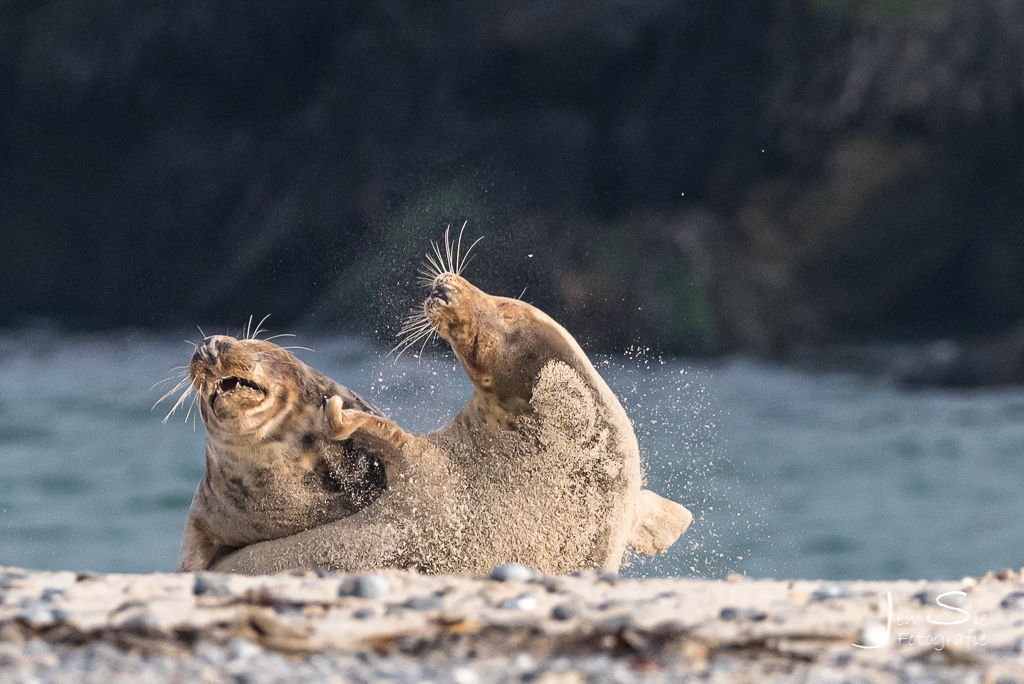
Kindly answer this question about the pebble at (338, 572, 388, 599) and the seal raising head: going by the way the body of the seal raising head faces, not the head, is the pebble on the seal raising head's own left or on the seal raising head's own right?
on the seal raising head's own left

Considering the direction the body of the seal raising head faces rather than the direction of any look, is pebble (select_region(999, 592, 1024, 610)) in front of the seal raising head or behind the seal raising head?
behind

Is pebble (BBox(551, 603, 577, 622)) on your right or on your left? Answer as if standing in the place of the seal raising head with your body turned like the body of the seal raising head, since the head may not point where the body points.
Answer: on your left

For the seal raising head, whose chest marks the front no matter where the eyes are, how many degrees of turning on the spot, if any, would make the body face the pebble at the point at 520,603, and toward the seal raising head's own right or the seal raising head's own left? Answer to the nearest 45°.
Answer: approximately 90° to the seal raising head's own left

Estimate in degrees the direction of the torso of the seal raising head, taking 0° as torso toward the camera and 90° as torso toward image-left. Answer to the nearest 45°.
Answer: approximately 90°

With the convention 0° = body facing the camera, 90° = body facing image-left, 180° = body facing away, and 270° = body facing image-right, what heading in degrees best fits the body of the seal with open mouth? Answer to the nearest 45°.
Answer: approximately 45°

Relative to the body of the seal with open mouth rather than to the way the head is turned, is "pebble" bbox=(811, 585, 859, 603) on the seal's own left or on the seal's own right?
on the seal's own left
